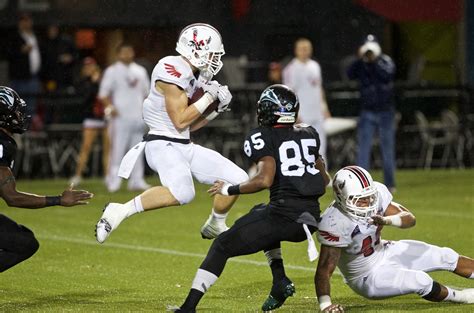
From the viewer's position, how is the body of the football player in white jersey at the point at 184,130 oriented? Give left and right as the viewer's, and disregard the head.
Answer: facing to the right of the viewer

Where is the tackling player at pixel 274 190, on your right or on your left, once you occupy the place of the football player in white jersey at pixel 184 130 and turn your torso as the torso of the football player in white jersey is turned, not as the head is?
on your right

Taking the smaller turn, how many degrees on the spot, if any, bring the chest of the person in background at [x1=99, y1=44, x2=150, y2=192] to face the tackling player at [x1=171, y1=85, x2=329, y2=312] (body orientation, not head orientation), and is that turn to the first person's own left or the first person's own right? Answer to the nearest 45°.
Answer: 0° — they already face them

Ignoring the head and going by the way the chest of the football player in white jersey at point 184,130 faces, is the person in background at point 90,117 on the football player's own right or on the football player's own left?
on the football player's own left

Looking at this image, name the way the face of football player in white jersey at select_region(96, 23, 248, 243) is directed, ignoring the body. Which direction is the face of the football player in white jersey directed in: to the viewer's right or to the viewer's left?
to the viewer's right

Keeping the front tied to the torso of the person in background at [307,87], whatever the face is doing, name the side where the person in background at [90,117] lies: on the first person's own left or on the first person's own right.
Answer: on the first person's own right

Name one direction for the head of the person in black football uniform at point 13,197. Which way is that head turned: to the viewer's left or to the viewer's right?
to the viewer's right

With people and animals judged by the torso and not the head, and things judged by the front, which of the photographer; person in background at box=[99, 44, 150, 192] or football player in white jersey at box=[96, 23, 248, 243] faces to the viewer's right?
the football player in white jersey
